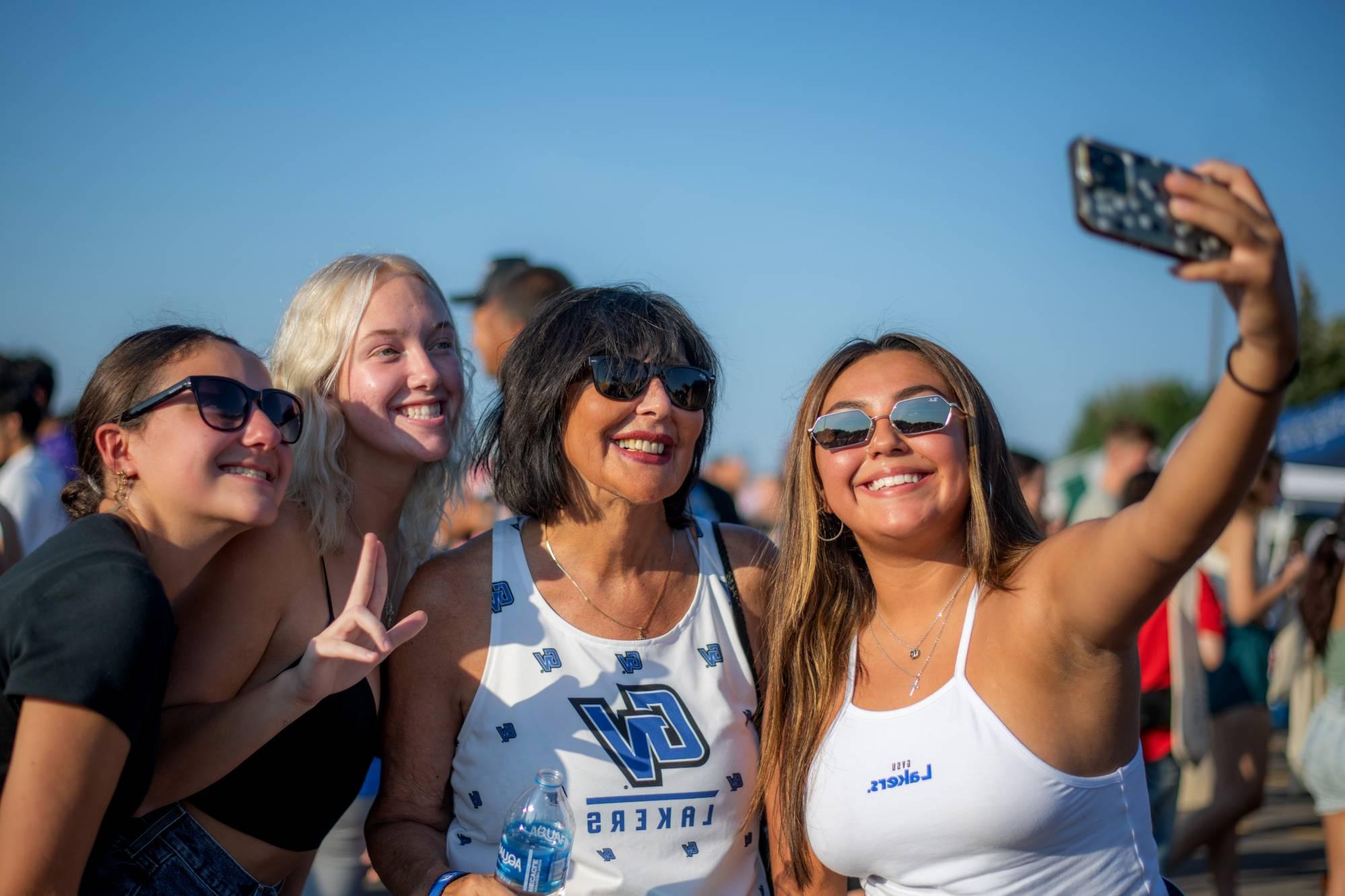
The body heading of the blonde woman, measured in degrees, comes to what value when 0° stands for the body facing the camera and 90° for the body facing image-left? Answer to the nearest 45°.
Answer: approximately 315°
